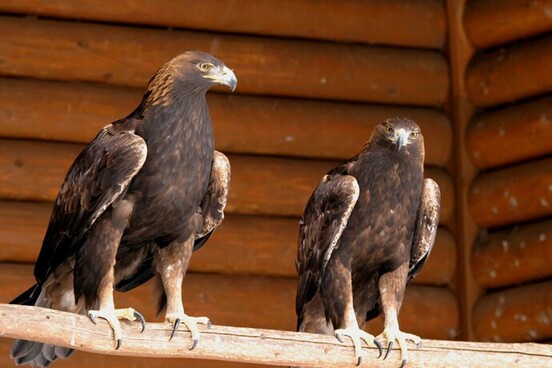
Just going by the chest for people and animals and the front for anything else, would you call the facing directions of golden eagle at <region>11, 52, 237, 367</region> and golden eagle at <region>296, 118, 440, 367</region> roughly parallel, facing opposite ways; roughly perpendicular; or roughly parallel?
roughly parallel

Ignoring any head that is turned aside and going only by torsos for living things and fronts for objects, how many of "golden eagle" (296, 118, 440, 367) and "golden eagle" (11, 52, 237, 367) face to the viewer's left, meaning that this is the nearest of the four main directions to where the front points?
0

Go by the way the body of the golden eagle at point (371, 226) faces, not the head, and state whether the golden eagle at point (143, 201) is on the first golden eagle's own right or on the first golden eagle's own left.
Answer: on the first golden eagle's own right

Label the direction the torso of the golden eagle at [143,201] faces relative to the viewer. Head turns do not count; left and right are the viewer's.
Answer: facing the viewer and to the right of the viewer
